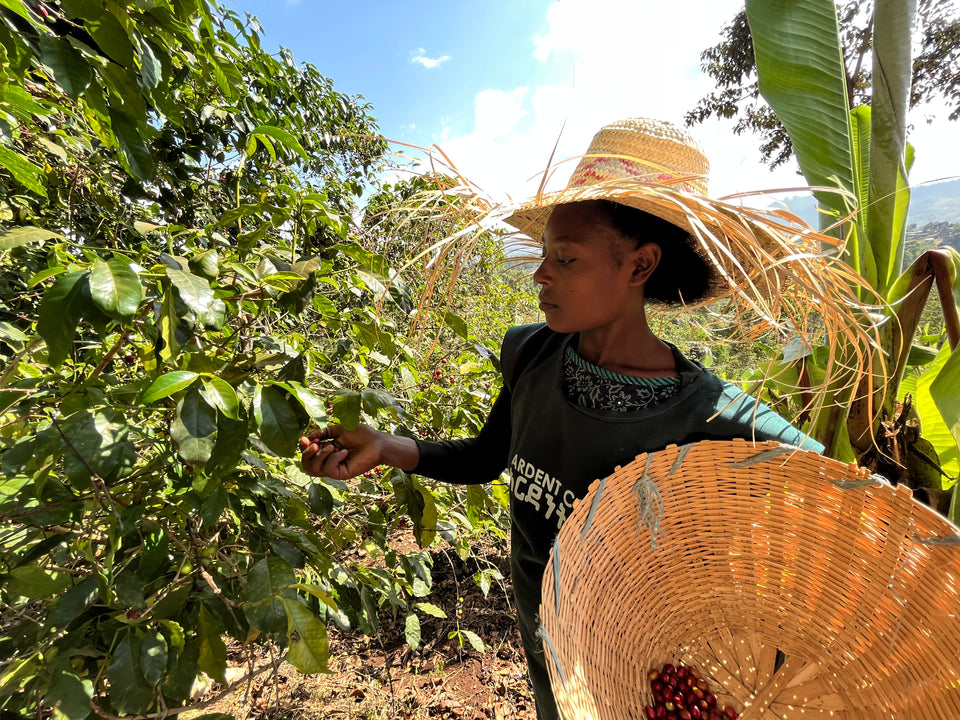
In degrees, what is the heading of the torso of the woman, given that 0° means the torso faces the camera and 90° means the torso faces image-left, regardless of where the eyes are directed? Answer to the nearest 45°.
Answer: approximately 45°

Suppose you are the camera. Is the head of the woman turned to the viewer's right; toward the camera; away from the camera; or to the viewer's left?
to the viewer's left

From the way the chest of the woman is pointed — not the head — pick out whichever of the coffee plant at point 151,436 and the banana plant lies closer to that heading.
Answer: the coffee plant

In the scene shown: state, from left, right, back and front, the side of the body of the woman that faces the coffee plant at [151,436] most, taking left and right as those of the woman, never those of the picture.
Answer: front

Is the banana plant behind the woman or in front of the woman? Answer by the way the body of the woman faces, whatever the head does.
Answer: behind
